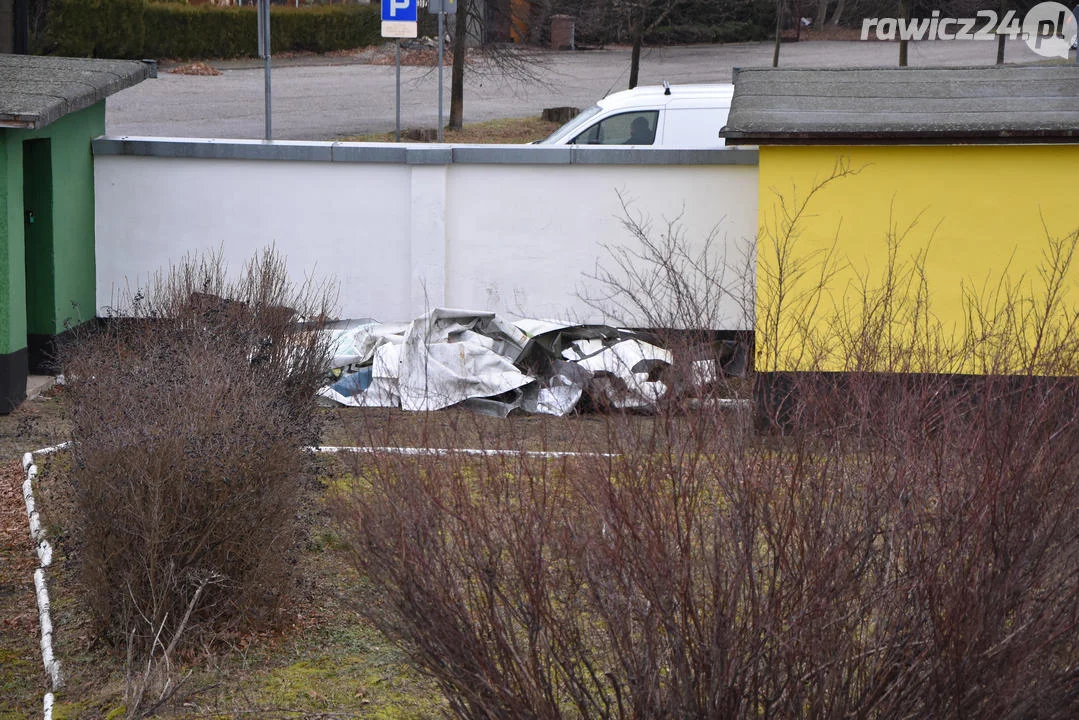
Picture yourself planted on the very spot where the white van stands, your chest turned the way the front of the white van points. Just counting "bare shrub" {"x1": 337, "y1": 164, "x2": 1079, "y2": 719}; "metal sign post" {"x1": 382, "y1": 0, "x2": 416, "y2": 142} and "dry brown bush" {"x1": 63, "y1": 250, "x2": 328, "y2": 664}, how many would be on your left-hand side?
2

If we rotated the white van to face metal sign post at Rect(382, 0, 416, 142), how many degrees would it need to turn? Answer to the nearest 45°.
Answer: approximately 45° to its right

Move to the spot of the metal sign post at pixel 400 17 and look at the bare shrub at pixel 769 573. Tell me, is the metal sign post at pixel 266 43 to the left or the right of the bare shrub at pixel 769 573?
right

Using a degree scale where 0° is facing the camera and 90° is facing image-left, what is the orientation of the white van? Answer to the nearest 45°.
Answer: approximately 90°

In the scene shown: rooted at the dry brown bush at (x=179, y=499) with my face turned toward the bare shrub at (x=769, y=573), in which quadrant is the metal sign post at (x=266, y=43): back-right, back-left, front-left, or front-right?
back-left

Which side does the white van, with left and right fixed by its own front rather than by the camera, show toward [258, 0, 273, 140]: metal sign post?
front

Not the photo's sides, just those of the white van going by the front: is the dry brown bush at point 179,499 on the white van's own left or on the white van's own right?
on the white van's own left

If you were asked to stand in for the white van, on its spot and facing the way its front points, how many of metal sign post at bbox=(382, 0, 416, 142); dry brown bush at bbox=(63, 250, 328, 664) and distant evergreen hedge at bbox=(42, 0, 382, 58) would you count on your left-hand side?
1

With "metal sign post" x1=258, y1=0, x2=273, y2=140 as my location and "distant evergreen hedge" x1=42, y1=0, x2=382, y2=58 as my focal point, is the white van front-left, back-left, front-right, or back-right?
back-right

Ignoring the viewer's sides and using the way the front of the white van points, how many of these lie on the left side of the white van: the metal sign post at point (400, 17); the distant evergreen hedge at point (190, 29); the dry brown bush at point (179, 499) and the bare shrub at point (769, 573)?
2

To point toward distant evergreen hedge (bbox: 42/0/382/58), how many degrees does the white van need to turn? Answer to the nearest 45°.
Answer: approximately 45° to its right

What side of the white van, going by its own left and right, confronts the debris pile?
left

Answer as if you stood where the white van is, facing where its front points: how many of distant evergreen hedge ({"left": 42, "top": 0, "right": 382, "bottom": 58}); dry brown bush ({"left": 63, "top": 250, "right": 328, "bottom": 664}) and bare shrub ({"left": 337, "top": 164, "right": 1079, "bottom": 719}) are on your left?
2

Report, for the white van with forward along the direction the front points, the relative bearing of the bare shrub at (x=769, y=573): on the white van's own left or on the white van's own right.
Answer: on the white van's own left
